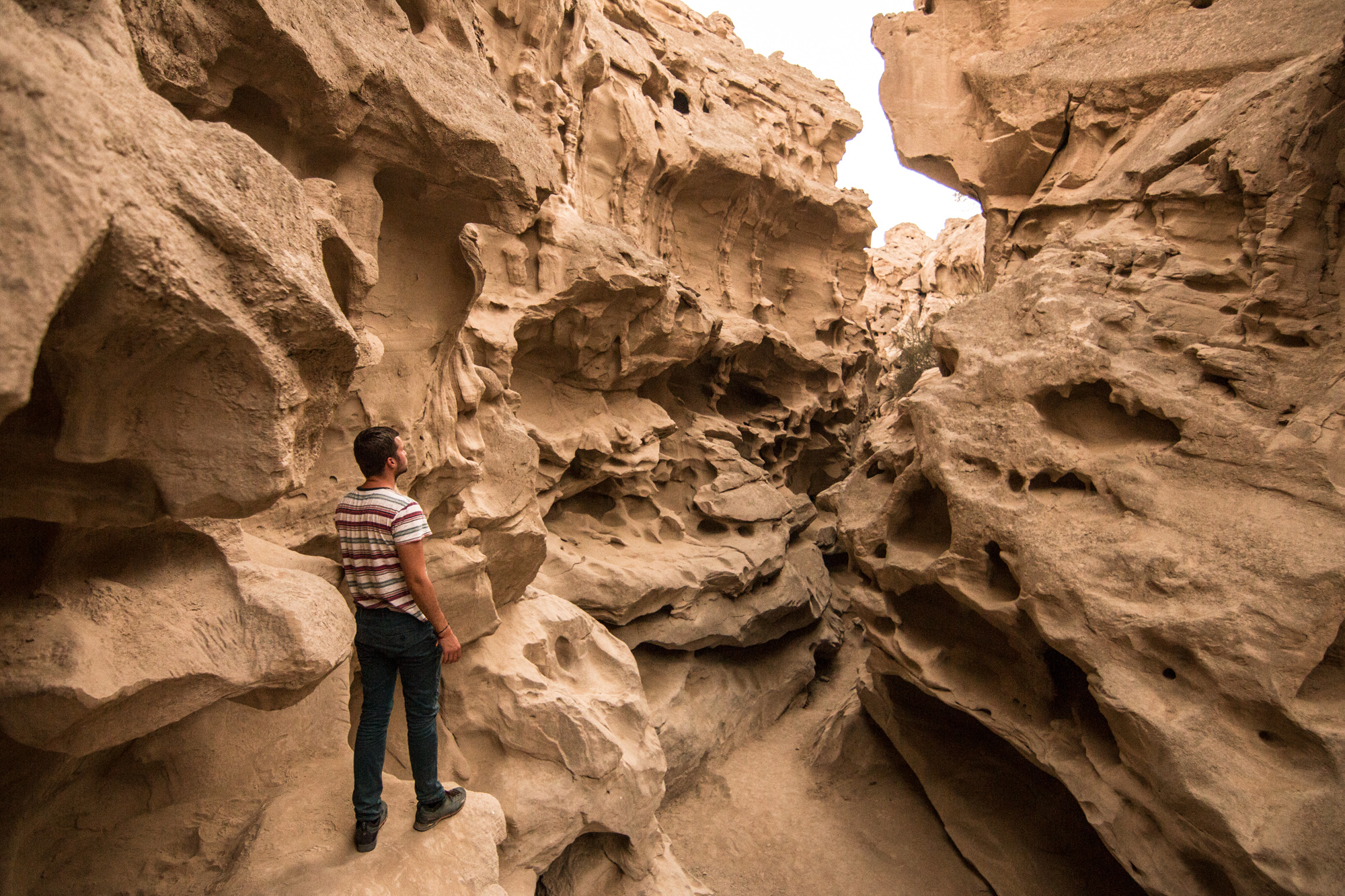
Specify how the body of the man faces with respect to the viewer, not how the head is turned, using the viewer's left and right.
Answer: facing away from the viewer and to the right of the viewer

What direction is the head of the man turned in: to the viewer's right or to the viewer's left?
to the viewer's right
